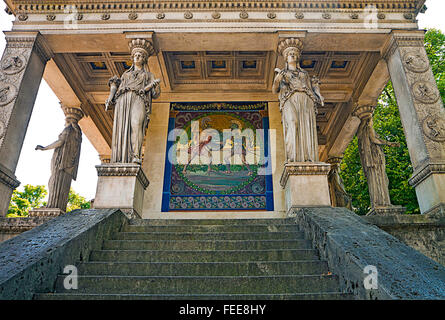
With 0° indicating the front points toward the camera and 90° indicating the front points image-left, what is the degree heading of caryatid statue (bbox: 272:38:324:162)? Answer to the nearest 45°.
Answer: approximately 0°

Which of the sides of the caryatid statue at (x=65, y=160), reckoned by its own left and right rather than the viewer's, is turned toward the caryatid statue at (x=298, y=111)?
back

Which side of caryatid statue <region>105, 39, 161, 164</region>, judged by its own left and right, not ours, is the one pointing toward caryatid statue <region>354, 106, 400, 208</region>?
left

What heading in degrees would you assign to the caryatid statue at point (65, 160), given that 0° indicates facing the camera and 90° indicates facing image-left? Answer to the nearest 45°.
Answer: approximately 135°

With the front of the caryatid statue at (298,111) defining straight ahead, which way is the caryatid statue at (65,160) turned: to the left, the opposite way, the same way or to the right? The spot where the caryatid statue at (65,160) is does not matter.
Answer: to the right

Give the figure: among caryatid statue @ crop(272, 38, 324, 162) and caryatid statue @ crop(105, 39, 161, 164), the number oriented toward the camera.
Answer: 2

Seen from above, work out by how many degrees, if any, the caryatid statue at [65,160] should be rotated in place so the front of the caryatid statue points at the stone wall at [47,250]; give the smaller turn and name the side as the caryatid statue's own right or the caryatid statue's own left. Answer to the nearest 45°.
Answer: approximately 135° to the caryatid statue's own left

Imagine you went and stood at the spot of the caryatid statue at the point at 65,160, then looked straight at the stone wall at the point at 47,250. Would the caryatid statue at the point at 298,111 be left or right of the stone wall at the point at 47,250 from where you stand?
left

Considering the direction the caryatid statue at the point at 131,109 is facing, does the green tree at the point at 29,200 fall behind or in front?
behind

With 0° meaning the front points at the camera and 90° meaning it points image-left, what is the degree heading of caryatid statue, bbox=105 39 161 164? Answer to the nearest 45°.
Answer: approximately 0°
